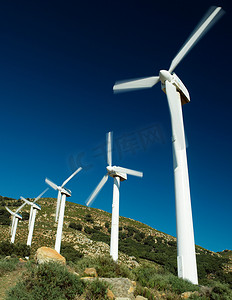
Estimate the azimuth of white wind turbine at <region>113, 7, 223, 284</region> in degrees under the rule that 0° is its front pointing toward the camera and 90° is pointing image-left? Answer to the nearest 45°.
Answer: approximately 45°

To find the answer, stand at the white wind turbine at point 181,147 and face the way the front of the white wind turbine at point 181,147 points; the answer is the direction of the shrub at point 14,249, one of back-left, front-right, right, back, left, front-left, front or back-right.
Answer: right

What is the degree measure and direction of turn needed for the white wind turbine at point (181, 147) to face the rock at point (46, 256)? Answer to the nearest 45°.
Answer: approximately 45° to its right

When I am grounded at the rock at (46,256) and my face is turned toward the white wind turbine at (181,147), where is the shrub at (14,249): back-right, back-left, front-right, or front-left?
back-left

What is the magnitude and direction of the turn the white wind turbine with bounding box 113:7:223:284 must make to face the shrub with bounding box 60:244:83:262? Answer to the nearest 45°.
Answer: approximately 90° to its right
